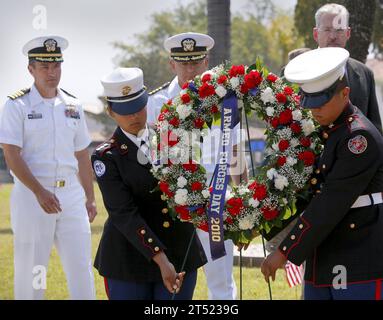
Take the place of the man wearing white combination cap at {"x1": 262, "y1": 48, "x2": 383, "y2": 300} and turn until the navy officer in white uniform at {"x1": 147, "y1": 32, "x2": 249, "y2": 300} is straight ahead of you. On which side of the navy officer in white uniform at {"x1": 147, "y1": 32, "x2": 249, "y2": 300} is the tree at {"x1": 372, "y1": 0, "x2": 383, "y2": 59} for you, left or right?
right

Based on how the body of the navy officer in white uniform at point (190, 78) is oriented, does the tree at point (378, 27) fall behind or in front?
behind

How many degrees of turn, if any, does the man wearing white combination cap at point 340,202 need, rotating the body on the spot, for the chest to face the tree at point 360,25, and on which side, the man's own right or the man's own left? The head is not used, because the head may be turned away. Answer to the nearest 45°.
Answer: approximately 135° to the man's own right

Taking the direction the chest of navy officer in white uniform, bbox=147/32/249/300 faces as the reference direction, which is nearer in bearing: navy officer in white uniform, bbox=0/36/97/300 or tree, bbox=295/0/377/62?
the navy officer in white uniform

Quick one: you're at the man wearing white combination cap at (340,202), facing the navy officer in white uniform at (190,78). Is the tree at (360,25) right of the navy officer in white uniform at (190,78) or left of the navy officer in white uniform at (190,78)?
right

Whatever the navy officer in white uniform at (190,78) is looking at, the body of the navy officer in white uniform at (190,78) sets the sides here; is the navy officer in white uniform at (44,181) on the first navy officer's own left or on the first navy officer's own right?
on the first navy officer's own right

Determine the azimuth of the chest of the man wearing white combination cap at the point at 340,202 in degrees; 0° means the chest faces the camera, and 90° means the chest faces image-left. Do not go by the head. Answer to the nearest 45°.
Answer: approximately 45°

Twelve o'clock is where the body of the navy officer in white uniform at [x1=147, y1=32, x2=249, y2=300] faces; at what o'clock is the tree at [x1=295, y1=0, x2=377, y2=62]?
The tree is roughly at 7 o'clock from the navy officer in white uniform.

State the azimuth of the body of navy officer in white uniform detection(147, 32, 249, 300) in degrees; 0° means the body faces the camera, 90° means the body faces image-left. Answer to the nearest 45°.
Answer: approximately 0°

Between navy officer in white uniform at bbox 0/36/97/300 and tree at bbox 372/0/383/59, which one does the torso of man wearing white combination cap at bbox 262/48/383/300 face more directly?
the navy officer in white uniform
